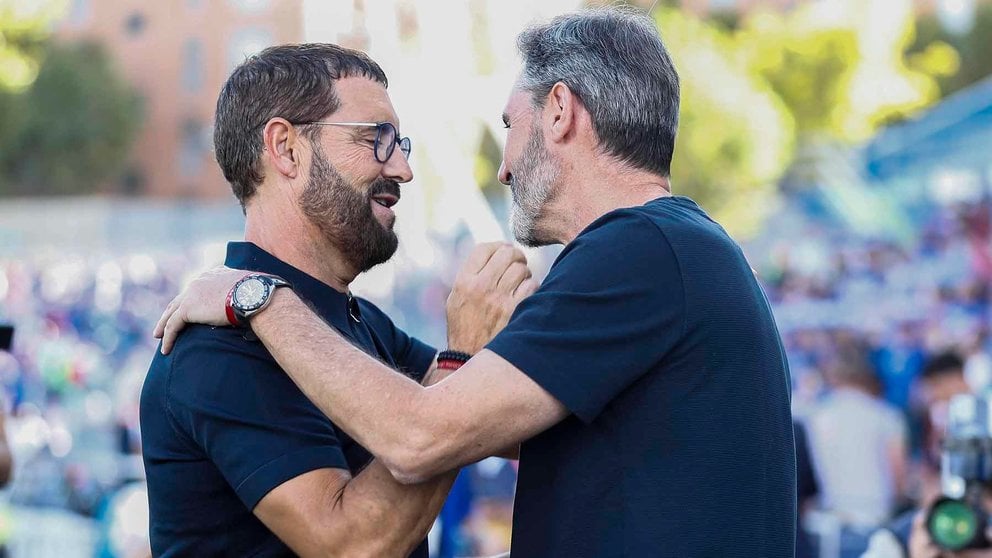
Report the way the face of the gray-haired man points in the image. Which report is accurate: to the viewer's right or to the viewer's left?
to the viewer's left

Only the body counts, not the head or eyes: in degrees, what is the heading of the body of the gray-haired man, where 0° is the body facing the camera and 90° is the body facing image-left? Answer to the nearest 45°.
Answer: approximately 135°

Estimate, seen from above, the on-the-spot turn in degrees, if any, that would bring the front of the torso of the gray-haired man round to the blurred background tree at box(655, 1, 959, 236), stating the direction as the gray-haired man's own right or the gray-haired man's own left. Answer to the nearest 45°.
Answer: approximately 45° to the gray-haired man's own right

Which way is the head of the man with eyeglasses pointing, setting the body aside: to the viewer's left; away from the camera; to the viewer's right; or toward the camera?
to the viewer's right

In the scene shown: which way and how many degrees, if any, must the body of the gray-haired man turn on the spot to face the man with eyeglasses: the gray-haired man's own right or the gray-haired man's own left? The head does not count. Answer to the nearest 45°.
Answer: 0° — they already face them

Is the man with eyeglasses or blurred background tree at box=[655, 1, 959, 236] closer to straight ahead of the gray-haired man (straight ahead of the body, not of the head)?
the man with eyeglasses

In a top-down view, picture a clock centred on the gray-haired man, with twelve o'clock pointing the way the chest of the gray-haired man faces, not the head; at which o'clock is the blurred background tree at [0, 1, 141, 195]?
The blurred background tree is roughly at 1 o'clock from the gray-haired man.
